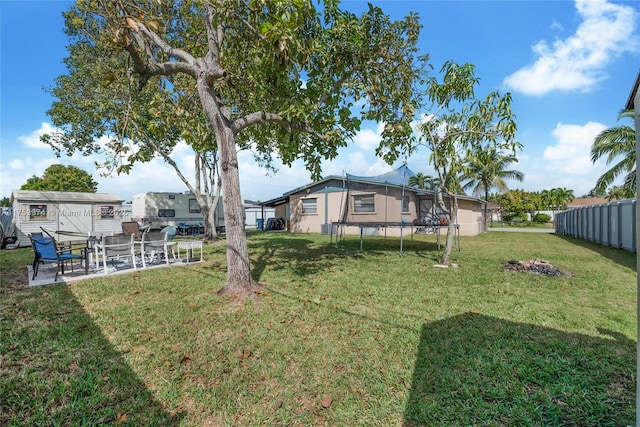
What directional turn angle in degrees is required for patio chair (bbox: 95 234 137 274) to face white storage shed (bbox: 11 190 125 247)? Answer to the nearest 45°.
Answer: approximately 45° to its right

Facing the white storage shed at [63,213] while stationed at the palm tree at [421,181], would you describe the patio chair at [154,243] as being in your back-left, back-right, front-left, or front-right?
front-left

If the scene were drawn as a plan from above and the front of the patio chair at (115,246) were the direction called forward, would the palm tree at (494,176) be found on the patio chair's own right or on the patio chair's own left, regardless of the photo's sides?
on the patio chair's own right

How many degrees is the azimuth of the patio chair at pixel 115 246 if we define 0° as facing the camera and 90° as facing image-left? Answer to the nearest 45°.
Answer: approximately 135°

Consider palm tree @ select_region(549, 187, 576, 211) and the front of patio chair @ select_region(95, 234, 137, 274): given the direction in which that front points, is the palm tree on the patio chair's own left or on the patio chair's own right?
on the patio chair's own right

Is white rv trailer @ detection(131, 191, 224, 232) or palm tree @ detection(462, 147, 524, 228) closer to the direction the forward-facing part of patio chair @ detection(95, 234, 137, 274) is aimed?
the white rv trailer

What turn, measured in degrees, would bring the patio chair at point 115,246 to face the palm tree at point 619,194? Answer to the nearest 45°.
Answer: approximately 135° to its right
